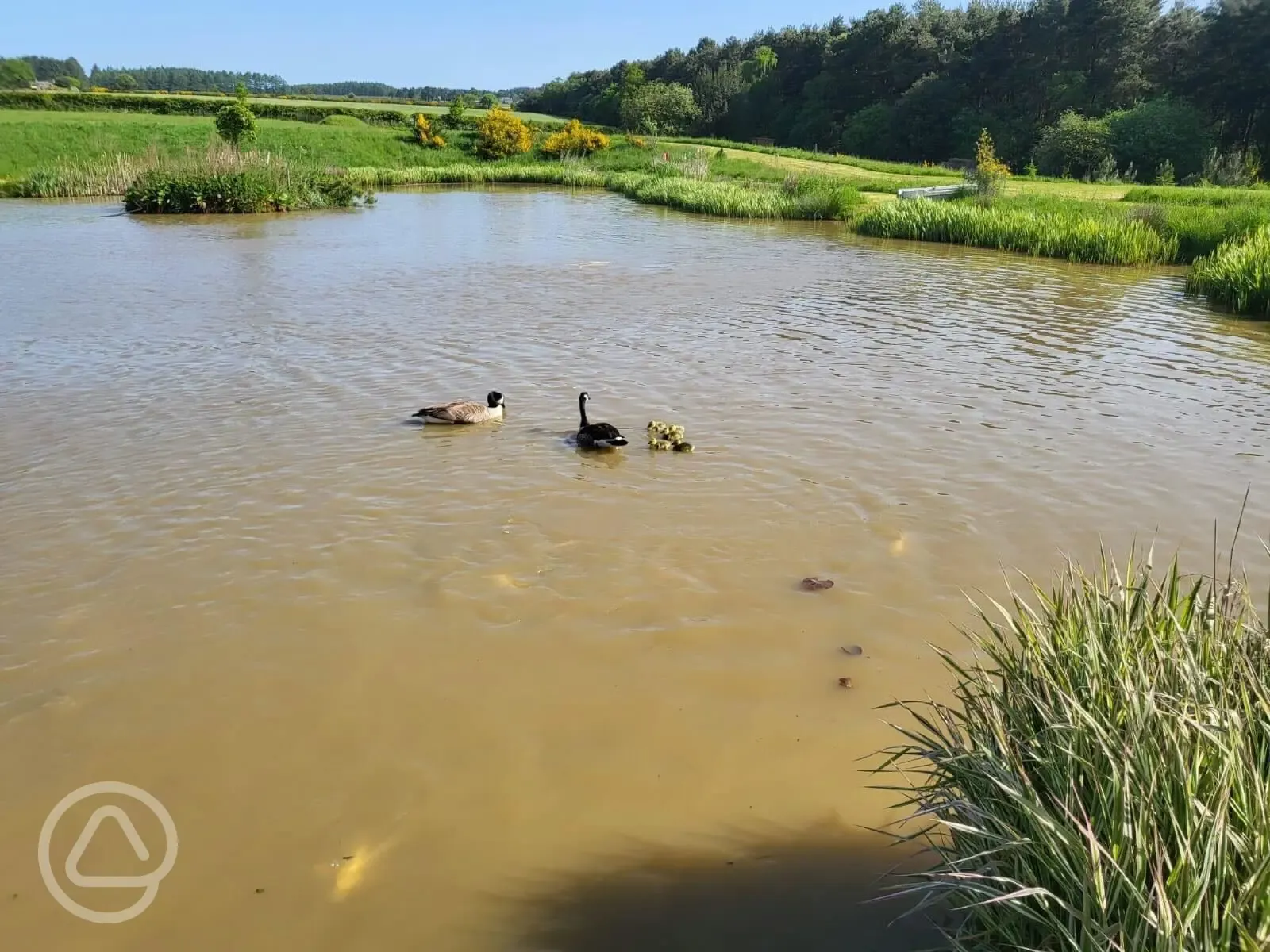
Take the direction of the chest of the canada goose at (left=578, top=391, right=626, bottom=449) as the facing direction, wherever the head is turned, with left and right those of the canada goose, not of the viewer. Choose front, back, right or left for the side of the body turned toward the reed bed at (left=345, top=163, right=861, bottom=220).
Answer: right

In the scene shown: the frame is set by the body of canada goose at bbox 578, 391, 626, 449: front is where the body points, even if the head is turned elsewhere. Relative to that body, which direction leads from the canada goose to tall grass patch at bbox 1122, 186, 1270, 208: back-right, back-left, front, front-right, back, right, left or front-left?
back-right

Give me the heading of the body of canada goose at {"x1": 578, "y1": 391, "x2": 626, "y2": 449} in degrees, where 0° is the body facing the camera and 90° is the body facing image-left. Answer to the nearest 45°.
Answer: approximately 90°

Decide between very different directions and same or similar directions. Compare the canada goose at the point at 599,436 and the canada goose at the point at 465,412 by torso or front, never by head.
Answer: very different directions

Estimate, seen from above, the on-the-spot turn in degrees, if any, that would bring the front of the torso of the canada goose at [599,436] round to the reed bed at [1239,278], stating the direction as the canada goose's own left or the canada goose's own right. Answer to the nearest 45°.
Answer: approximately 135° to the canada goose's own right

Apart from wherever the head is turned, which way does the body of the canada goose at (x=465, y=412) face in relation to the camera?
to the viewer's right

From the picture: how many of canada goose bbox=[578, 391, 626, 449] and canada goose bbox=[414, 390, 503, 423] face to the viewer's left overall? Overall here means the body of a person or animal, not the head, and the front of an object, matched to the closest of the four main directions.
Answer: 1
